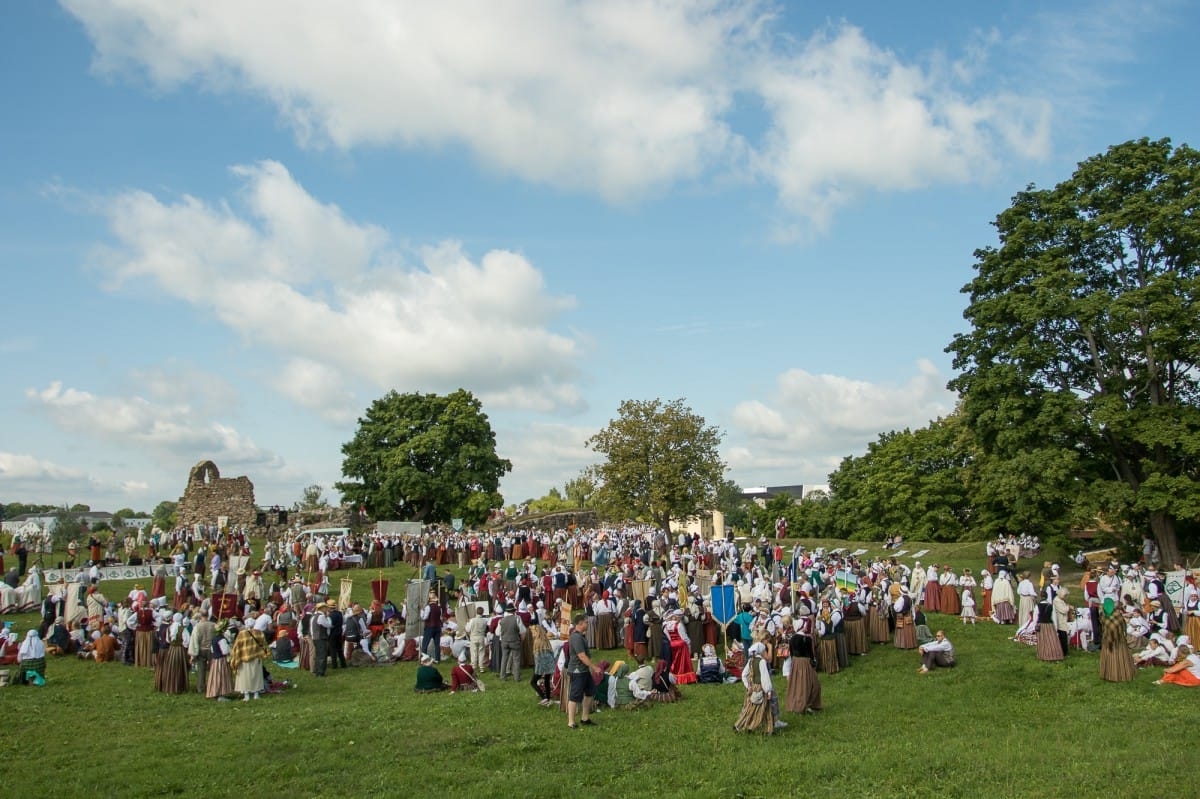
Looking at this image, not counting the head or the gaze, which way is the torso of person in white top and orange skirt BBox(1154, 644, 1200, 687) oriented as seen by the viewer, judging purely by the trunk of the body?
to the viewer's left

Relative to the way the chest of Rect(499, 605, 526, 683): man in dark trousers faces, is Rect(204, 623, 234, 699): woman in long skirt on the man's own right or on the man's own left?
on the man's own left

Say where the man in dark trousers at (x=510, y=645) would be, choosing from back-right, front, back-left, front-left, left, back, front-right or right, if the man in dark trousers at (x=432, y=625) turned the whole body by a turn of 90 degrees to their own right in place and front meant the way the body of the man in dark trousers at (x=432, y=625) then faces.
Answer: front-right

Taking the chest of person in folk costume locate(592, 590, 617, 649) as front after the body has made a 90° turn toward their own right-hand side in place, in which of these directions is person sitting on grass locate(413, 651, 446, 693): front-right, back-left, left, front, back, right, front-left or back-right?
back-right

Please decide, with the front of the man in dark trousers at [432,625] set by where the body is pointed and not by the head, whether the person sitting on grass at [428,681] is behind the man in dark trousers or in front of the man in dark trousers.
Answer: behind

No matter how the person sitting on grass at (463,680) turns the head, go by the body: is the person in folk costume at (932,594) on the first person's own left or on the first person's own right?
on the first person's own right

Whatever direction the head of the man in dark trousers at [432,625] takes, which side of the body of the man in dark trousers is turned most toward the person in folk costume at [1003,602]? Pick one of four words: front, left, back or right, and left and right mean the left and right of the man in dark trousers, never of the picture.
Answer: right

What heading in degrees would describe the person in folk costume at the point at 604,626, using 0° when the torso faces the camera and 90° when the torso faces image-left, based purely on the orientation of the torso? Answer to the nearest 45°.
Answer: approximately 180°
